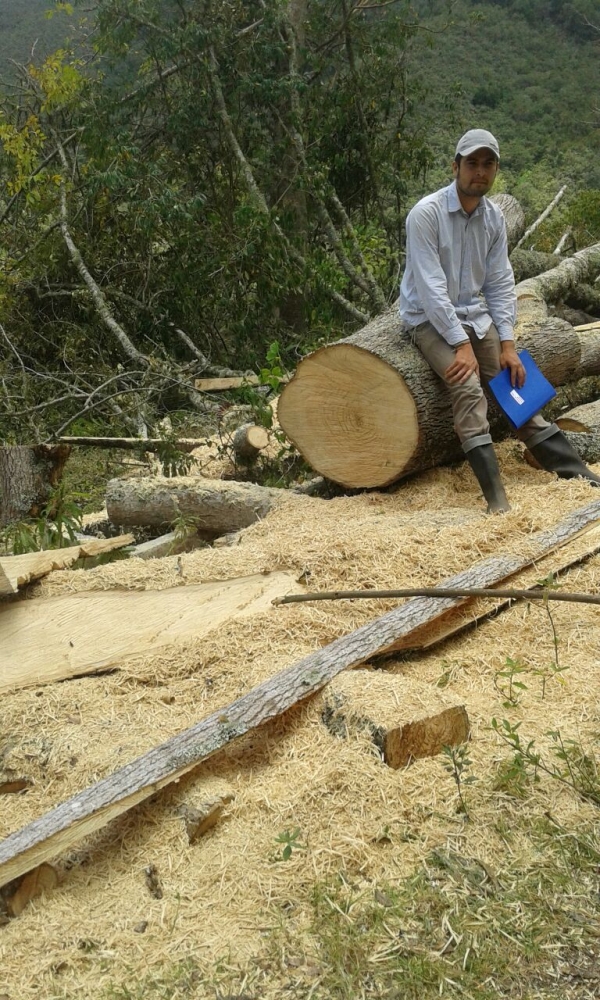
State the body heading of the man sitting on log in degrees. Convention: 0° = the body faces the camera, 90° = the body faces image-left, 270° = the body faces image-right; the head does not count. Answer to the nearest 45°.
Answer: approximately 315°

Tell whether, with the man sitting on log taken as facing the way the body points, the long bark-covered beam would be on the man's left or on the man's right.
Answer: on the man's right

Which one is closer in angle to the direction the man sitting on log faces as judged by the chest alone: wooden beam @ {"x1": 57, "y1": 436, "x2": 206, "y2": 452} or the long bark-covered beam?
the long bark-covered beam

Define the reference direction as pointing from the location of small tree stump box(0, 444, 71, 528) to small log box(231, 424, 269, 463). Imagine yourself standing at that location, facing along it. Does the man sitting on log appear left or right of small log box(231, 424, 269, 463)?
right

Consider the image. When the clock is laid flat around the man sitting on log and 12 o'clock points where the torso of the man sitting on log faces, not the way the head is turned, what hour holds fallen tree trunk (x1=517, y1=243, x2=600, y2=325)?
The fallen tree trunk is roughly at 8 o'clock from the man sitting on log.

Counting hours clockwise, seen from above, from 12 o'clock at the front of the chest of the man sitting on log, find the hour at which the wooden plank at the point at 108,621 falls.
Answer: The wooden plank is roughly at 3 o'clock from the man sitting on log.

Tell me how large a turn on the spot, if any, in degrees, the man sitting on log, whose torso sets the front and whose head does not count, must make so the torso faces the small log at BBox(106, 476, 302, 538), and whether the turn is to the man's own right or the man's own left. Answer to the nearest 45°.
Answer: approximately 135° to the man's own right
